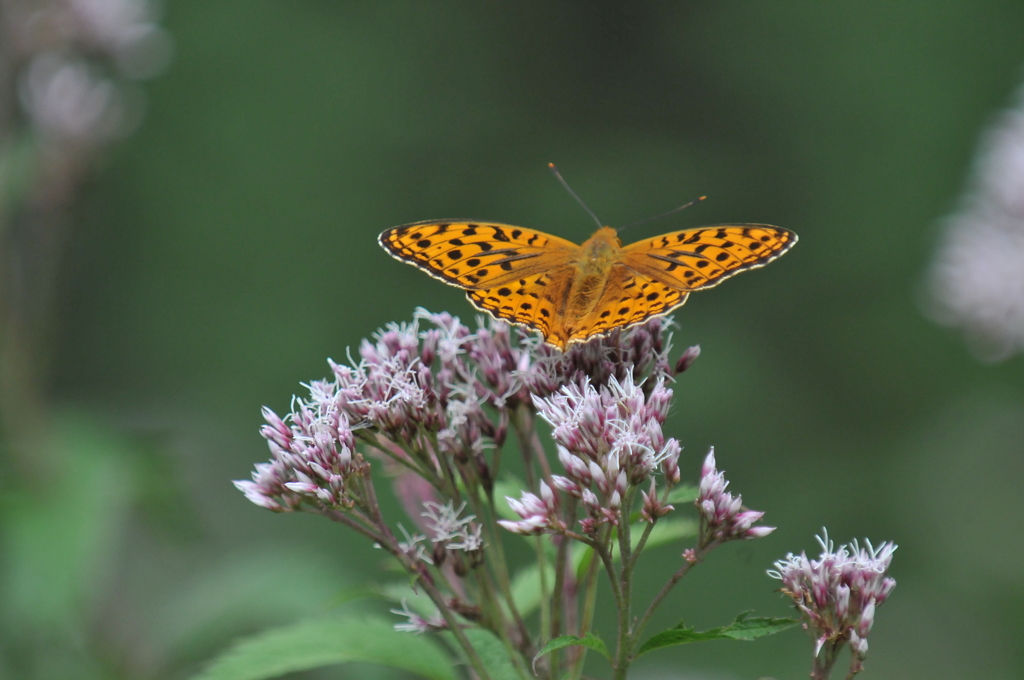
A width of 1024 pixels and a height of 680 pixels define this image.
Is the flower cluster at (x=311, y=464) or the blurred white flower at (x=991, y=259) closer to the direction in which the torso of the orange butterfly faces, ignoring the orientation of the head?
the blurred white flower

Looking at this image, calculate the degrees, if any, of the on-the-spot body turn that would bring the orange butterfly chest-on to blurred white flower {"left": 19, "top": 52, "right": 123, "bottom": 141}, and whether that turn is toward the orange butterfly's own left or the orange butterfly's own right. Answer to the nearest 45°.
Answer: approximately 45° to the orange butterfly's own left

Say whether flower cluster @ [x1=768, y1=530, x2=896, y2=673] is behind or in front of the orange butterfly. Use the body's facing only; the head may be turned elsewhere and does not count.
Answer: behind

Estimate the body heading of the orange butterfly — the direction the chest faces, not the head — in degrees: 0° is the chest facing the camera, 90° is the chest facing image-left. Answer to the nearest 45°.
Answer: approximately 180°

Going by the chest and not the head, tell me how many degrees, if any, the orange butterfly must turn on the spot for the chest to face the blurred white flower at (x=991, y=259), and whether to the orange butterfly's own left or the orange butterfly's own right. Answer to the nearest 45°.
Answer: approximately 45° to the orange butterfly's own right

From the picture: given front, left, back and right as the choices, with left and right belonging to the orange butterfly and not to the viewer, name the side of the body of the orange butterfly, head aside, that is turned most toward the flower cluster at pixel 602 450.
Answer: back
